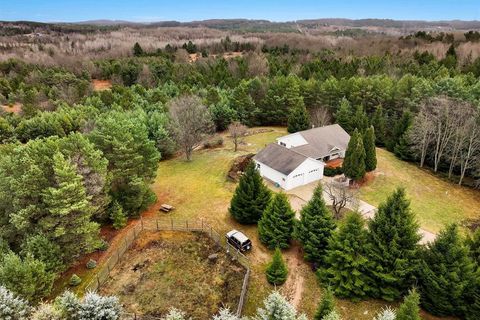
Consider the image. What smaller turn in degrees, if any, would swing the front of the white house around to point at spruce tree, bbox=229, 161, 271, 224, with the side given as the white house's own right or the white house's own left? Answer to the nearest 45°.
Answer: approximately 45° to the white house's own right

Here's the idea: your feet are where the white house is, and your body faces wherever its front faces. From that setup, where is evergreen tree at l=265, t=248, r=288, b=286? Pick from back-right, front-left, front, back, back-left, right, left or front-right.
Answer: front-right

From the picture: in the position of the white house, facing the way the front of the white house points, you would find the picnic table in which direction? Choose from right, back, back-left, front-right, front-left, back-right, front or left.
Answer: right

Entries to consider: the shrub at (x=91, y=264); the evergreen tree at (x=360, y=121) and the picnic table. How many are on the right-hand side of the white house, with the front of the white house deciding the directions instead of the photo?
2

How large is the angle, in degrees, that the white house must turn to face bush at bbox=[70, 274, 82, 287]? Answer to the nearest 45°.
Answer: approximately 90° to its right

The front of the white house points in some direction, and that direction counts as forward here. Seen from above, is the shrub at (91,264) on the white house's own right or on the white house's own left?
on the white house's own right

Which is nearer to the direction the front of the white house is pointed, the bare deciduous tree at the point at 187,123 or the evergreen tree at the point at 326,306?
the evergreen tree

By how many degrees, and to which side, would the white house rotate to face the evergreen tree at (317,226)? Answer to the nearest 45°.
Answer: approximately 45° to its right

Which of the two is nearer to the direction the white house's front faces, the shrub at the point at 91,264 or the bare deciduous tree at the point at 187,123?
the shrub

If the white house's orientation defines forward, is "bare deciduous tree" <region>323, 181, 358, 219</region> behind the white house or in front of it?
in front

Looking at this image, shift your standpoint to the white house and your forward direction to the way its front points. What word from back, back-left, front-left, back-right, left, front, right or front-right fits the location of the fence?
right

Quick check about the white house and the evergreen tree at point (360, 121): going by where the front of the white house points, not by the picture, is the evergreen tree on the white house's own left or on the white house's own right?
on the white house's own left

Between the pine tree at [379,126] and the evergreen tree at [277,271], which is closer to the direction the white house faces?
the evergreen tree

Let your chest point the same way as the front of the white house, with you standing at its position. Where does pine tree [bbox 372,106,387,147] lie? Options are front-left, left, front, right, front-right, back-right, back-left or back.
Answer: left

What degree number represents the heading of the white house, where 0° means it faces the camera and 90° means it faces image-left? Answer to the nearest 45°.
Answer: approximately 315°

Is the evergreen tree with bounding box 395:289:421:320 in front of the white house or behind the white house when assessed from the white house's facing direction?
in front
